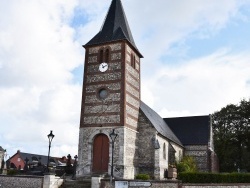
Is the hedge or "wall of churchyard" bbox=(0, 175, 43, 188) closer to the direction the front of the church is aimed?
the wall of churchyard

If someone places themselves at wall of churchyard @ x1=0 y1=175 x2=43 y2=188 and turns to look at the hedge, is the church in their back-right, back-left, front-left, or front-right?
front-left

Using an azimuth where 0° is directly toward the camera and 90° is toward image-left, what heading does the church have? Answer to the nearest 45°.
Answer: approximately 45°

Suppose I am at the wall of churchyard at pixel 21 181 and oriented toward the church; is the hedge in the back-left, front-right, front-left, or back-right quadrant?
front-right

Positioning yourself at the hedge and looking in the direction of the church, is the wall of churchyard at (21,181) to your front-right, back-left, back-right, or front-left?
front-left

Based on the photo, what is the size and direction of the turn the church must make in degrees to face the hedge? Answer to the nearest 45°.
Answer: approximately 90° to its left

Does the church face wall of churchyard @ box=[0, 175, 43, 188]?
yes
